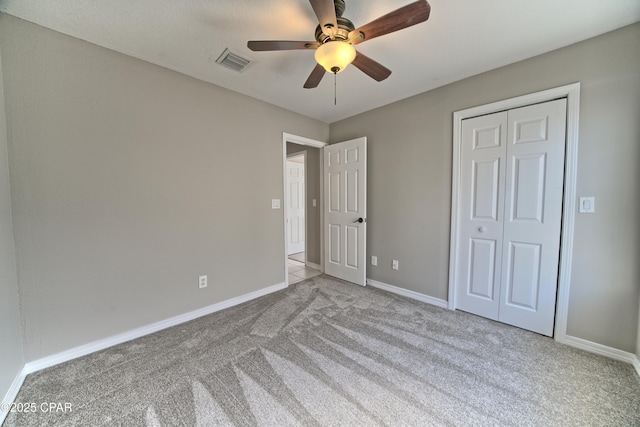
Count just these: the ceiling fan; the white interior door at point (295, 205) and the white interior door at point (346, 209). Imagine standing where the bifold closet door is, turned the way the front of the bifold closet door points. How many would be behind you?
0

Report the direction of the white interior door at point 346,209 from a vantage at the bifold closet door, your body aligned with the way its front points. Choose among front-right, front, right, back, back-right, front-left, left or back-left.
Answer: front-right

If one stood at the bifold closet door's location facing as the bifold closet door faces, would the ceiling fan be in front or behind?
in front

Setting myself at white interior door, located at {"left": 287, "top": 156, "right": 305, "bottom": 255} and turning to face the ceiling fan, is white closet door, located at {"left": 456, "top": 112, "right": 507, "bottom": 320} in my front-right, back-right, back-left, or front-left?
front-left

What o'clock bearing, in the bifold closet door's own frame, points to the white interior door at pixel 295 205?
The white interior door is roughly at 2 o'clock from the bifold closet door.

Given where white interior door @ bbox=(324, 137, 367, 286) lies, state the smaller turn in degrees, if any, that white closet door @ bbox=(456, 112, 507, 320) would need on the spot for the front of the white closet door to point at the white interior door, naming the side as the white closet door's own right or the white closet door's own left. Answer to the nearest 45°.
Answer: approximately 45° to the white closet door's own right

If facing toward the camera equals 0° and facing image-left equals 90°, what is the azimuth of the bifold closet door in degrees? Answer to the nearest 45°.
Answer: approximately 45°

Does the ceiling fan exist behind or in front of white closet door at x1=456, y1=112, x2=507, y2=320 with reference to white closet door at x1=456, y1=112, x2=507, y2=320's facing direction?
in front

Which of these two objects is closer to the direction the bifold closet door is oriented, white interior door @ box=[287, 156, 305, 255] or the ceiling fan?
the ceiling fan

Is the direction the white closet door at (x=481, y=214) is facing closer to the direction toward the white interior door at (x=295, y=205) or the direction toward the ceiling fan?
the ceiling fan

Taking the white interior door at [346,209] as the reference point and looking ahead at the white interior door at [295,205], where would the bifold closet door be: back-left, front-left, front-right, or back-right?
back-right

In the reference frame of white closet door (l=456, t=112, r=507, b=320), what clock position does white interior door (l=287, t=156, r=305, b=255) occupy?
The white interior door is roughly at 2 o'clock from the white closet door.
